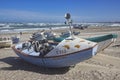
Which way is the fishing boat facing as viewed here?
to the viewer's right
